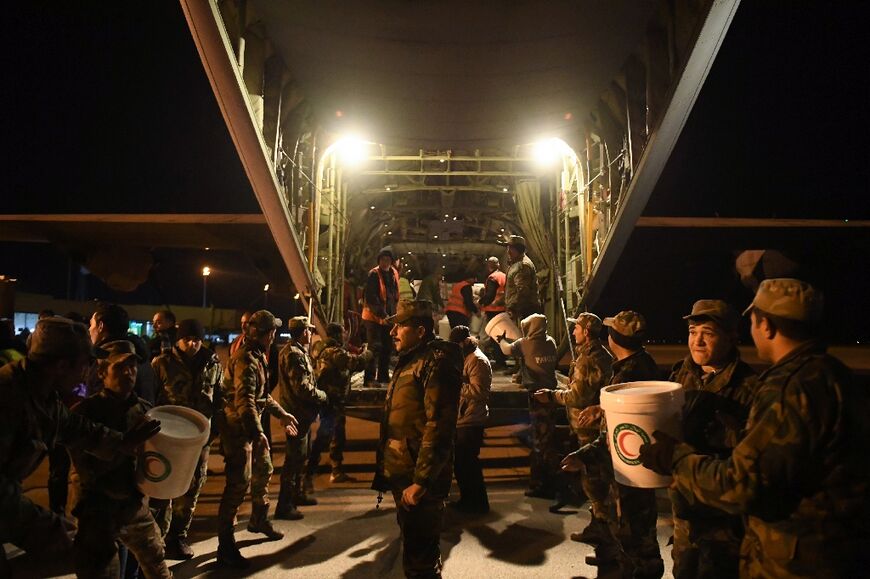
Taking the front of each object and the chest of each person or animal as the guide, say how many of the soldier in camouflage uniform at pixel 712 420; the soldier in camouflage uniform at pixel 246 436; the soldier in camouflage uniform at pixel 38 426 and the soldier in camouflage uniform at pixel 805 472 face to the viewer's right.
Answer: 2

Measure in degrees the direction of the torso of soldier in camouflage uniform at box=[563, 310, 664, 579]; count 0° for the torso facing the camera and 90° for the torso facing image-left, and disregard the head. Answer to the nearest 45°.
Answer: approximately 90°

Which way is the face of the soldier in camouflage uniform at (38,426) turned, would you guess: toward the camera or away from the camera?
away from the camera

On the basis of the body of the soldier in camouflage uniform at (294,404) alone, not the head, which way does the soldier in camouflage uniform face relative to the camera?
to the viewer's right

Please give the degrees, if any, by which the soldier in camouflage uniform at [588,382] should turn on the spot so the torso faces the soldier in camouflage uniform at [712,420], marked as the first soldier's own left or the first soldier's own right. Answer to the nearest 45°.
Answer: approximately 90° to the first soldier's own left

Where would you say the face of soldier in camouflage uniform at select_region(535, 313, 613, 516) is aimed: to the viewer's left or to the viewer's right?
to the viewer's left
